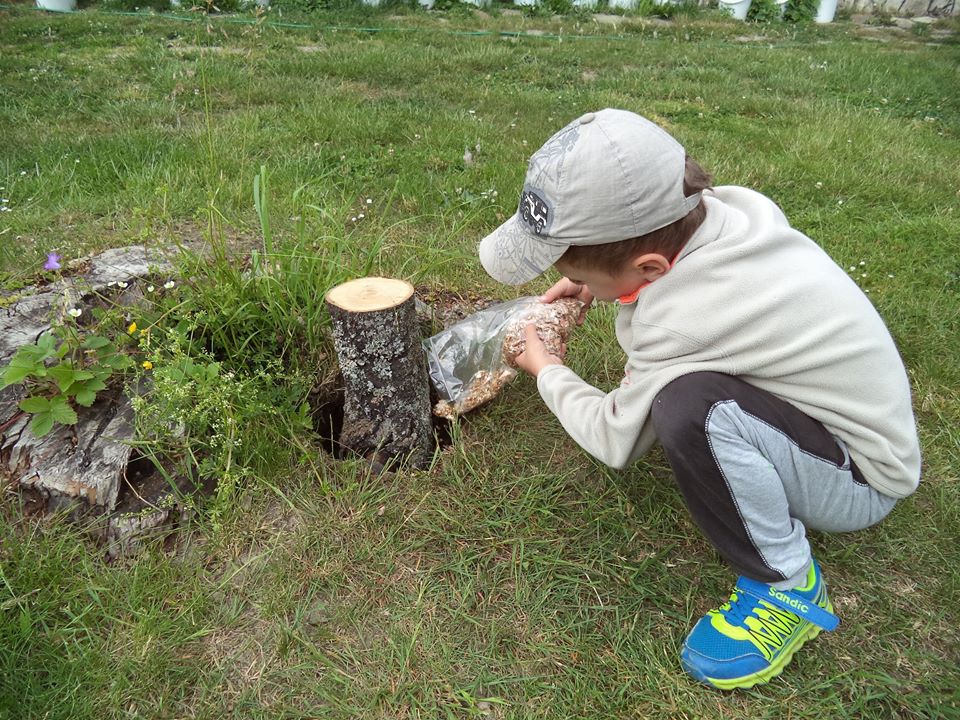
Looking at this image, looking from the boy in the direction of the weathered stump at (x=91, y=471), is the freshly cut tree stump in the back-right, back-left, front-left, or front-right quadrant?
front-right

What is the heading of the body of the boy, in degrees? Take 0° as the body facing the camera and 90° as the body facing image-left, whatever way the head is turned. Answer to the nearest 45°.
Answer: approximately 90°

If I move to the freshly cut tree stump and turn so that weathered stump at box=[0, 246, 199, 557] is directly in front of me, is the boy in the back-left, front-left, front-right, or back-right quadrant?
back-left

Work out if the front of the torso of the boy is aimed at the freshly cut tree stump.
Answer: yes

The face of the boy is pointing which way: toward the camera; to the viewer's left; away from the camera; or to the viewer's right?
to the viewer's left

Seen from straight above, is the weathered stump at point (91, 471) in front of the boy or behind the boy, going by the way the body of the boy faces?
in front

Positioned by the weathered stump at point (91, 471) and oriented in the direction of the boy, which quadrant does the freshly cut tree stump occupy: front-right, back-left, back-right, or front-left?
front-left
